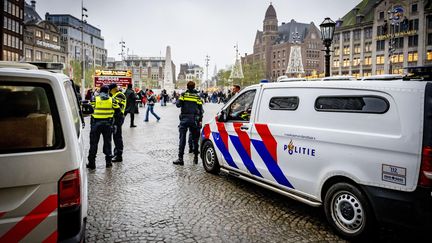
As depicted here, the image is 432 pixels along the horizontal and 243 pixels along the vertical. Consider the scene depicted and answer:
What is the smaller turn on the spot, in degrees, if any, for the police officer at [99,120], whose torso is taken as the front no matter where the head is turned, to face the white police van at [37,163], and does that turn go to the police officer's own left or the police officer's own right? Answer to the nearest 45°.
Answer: approximately 180°

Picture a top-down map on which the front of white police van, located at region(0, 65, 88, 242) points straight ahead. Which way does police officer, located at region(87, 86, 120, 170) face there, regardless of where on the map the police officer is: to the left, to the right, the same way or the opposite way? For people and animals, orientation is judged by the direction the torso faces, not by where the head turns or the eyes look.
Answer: the same way

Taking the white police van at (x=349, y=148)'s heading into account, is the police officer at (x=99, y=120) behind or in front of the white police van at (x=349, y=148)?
in front

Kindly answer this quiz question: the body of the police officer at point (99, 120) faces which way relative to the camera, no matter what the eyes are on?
away from the camera

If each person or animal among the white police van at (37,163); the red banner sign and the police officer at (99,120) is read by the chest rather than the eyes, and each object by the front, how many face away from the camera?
2

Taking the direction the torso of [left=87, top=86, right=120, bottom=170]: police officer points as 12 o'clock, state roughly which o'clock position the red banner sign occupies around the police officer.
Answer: The red banner sign is roughly at 12 o'clock from the police officer.

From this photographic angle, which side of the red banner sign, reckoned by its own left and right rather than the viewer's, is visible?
front

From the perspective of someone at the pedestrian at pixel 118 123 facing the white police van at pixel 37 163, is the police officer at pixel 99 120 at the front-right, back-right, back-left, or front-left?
front-right

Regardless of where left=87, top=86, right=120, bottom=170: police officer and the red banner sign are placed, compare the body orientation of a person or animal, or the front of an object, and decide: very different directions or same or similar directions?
very different directions

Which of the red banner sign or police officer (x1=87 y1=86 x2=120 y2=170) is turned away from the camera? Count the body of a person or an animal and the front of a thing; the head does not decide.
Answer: the police officer

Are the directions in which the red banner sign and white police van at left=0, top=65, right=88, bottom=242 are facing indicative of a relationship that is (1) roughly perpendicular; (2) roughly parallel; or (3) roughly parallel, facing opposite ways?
roughly parallel, facing opposite ways

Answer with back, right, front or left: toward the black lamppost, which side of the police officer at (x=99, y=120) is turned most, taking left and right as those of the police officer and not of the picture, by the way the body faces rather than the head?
right

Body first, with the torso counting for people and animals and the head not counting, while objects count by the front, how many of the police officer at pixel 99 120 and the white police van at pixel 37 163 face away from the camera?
2

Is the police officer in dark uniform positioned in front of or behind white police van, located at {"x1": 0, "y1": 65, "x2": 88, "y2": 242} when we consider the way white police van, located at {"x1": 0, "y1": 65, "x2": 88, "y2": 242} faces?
in front

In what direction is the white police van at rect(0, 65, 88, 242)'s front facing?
away from the camera
